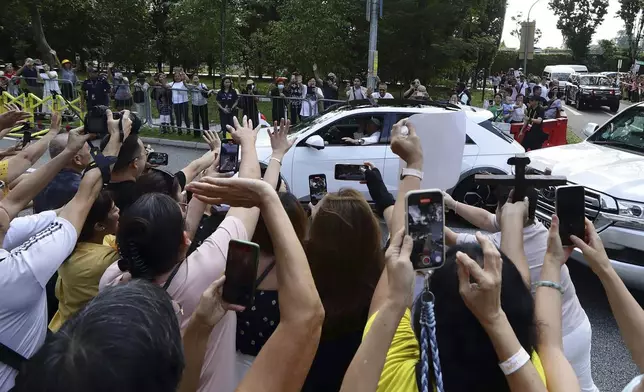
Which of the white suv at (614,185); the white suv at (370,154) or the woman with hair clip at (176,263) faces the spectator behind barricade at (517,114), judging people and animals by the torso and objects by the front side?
the woman with hair clip

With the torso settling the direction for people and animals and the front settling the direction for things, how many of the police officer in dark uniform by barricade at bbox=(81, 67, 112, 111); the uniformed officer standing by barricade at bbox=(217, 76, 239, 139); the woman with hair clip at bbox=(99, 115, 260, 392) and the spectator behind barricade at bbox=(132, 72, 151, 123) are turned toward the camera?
3

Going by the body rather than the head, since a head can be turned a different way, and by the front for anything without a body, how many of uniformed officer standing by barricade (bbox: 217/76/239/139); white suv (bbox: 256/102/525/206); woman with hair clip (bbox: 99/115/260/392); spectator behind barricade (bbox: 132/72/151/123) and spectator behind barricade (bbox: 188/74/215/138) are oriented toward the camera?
3

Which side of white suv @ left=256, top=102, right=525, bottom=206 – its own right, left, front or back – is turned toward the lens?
left

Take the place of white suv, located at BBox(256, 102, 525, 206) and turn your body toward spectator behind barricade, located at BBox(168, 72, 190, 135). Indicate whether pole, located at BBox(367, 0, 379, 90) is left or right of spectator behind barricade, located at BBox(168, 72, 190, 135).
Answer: right

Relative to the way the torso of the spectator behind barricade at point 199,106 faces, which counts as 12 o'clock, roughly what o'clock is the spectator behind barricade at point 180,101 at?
the spectator behind barricade at point 180,101 is roughly at 4 o'clock from the spectator behind barricade at point 199,106.

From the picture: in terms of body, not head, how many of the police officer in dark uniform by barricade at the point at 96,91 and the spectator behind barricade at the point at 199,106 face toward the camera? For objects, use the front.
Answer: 2

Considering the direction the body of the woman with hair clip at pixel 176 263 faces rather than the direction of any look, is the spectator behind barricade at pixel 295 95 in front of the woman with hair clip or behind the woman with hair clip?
in front

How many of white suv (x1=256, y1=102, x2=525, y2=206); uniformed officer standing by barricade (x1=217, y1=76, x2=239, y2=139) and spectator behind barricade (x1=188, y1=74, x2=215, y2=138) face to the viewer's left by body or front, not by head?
1

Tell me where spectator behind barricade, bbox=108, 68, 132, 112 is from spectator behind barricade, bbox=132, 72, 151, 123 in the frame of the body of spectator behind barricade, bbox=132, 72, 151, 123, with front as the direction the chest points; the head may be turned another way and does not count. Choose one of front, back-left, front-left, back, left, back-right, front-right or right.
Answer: back-right

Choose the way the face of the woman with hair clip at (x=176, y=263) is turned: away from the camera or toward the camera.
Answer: away from the camera

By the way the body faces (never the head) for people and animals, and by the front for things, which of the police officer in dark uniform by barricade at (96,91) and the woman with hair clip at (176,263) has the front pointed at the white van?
the woman with hair clip

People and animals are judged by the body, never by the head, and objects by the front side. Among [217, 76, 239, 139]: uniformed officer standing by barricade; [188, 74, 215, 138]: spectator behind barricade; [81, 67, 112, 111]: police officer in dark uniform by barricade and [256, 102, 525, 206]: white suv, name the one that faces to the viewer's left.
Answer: the white suv
